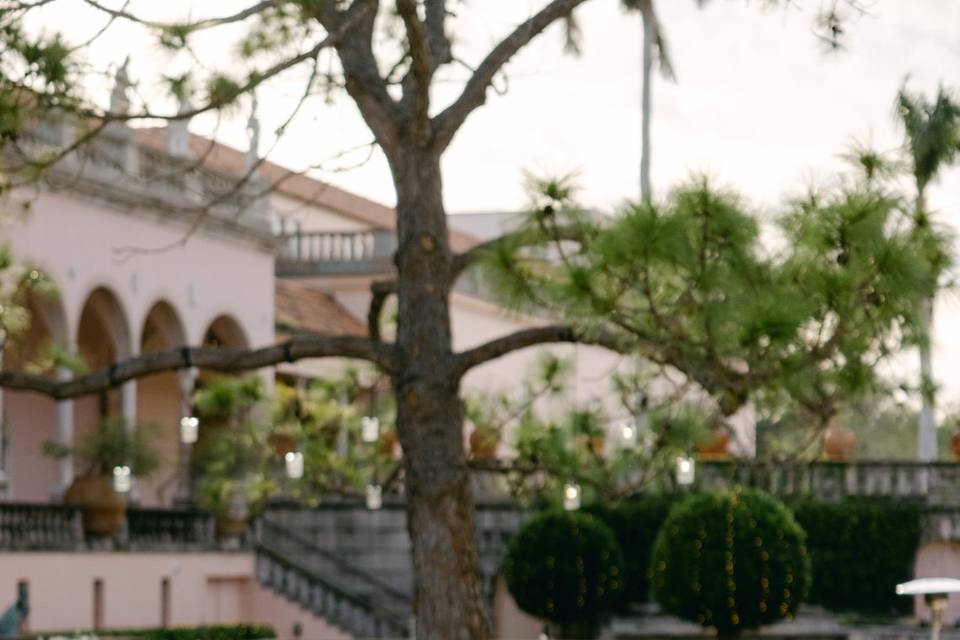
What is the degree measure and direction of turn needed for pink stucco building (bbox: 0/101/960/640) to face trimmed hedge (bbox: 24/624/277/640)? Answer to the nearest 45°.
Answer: approximately 45° to its right

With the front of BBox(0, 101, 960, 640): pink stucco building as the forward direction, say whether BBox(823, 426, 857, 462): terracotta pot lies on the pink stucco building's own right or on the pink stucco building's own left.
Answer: on the pink stucco building's own left

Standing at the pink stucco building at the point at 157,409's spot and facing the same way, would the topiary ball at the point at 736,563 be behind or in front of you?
in front

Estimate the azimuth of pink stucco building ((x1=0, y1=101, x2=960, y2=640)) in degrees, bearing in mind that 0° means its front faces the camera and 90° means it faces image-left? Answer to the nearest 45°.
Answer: approximately 315°

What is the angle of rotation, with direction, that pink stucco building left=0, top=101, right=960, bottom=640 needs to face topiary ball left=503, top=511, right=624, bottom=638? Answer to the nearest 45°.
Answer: approximately 45° to its left
